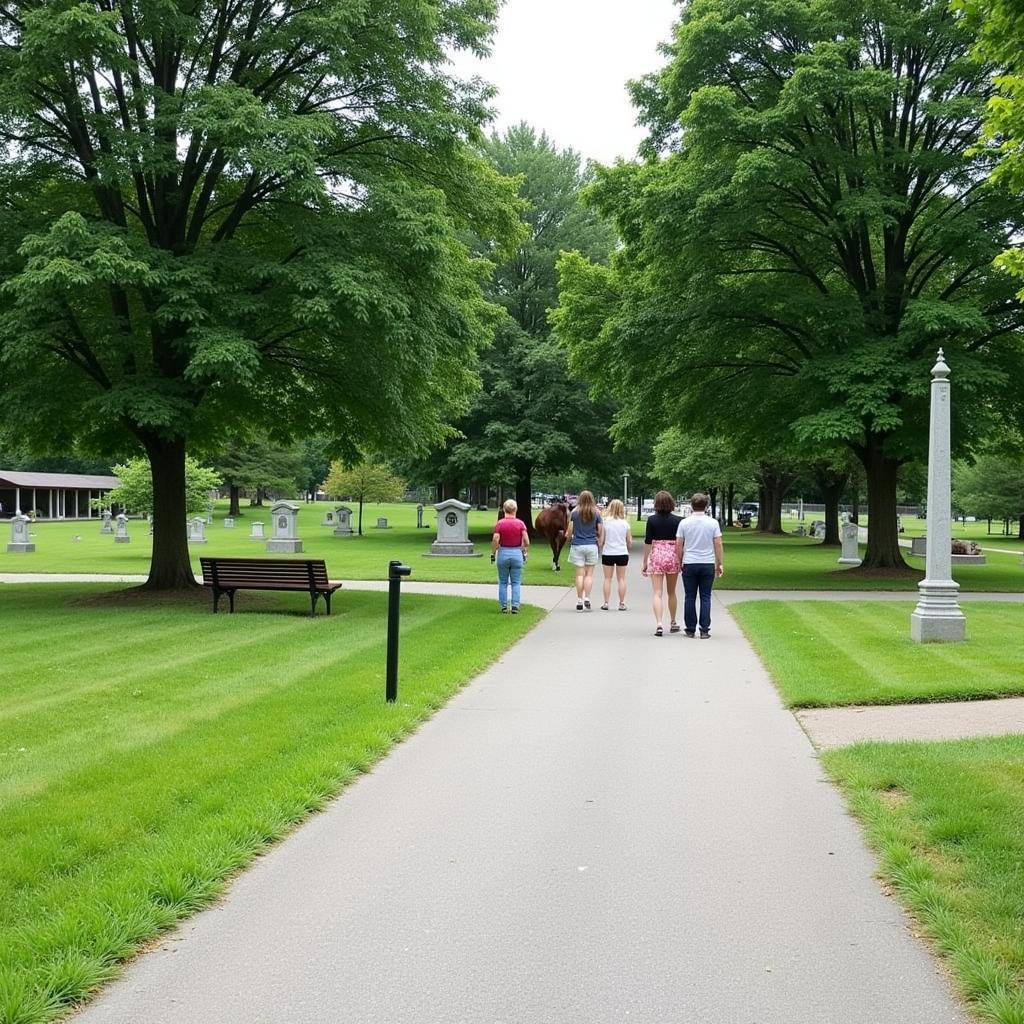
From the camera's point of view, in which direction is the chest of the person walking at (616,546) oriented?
away from the camera

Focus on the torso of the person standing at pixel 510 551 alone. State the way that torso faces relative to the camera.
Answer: away from the camera

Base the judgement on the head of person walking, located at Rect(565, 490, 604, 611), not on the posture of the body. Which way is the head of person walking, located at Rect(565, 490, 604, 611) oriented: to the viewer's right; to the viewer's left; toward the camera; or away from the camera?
away from the camera

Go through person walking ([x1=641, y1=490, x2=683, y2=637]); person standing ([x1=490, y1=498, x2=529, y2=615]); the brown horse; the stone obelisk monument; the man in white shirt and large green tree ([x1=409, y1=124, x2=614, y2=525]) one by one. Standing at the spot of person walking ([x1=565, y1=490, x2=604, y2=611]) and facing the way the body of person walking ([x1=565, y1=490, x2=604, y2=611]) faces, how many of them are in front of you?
2

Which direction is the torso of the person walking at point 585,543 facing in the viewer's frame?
away from the camera

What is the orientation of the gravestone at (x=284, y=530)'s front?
toward the camera

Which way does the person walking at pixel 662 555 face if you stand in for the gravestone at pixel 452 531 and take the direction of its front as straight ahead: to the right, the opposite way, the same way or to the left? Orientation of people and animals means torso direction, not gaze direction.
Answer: the opposite way

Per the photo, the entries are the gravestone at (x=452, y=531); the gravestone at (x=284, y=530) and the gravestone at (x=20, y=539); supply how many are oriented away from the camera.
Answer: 0

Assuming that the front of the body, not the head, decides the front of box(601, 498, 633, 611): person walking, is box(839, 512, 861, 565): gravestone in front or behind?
in front

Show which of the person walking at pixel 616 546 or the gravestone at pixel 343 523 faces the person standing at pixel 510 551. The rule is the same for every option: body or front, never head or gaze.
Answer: the gravestone

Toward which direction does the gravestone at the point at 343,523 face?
toward the camera

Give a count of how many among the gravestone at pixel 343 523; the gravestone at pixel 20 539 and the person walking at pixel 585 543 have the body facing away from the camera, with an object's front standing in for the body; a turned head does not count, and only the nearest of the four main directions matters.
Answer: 1

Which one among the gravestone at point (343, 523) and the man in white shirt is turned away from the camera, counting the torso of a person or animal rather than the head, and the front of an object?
the man in white shirt

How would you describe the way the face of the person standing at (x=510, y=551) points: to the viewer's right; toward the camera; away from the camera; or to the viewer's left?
away from the camera

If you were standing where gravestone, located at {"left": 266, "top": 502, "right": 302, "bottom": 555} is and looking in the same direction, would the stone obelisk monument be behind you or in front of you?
in front

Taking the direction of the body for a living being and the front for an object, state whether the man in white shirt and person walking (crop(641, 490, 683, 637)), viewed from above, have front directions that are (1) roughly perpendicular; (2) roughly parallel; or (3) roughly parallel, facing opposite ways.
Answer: roughly parallel

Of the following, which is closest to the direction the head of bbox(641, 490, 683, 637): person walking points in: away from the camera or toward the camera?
away from the camera

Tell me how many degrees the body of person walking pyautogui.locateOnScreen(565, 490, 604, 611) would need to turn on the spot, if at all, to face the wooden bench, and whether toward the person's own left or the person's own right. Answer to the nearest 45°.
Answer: approximately 90° to the person's own left

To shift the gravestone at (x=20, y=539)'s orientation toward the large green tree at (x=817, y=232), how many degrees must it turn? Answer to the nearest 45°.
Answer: approximately 45° to its left

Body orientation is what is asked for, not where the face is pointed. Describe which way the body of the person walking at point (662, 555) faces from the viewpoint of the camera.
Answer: away from the camera
